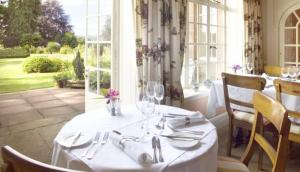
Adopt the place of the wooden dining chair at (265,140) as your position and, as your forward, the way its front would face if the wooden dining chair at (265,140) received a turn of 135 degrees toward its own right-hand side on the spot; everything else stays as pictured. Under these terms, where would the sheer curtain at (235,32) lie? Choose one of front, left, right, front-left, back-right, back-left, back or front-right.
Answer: front

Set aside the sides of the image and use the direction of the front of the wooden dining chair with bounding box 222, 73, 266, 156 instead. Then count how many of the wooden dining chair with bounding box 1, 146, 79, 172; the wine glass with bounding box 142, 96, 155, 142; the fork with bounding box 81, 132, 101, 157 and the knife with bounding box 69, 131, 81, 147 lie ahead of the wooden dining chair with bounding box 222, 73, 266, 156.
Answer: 0

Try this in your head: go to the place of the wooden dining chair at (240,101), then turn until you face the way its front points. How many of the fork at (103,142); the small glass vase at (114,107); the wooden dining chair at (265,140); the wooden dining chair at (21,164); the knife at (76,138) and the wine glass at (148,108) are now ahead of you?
0

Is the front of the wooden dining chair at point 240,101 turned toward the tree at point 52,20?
no

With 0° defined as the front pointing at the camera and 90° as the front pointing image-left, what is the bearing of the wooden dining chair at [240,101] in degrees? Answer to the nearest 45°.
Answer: approximately 225°

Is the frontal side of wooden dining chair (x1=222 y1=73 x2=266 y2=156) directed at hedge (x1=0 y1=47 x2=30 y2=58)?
no

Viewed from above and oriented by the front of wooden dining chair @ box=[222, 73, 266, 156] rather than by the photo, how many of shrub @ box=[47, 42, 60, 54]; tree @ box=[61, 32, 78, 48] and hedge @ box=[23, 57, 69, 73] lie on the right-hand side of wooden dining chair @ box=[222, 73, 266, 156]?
0

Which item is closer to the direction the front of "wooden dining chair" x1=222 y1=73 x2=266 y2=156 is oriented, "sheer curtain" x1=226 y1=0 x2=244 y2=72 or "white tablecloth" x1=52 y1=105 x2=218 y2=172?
the sheer curtain

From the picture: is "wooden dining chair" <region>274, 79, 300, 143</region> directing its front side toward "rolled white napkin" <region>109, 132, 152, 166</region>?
no
